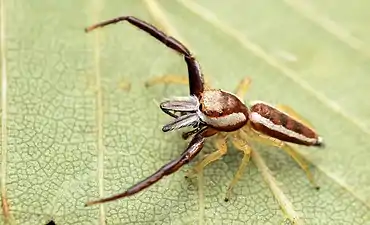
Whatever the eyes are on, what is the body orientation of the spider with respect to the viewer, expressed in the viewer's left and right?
facing to the left of the viewer
